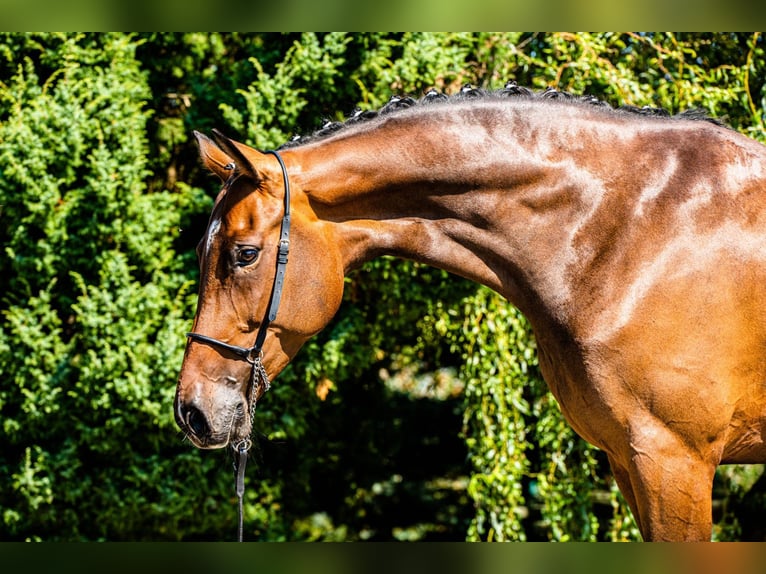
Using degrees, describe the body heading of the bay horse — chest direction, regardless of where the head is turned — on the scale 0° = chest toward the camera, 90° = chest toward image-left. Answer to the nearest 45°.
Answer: approximately 90°
